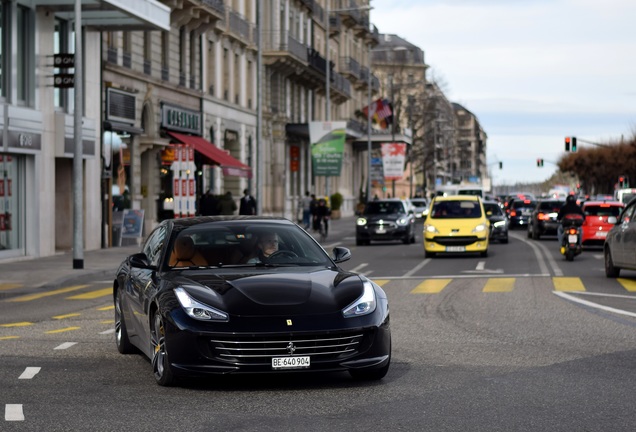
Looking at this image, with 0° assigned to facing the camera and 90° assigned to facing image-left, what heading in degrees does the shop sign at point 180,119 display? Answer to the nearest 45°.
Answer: approximately 315°

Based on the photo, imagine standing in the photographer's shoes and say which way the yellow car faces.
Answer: facing the viewer

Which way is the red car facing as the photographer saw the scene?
facing away from the viewer

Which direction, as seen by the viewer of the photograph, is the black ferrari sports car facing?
facing the viewer and to the right of the viewer

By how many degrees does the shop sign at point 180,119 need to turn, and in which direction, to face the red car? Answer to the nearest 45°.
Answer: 0° — it already faces it

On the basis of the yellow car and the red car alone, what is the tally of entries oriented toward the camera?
1

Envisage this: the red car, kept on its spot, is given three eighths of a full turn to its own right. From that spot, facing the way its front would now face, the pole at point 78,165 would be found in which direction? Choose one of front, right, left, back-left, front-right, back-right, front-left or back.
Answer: right
